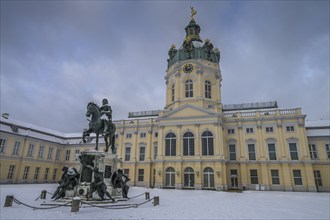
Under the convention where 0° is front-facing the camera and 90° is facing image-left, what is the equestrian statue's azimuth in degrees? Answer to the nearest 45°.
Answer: approximately 45°

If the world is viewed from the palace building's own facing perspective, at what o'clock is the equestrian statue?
The equestrian statue is roughly at 1 o'clock from the palace building.

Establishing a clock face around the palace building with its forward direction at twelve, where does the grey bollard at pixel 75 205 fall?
The grey bollard is roughly at 1 o'clock from the palace building.

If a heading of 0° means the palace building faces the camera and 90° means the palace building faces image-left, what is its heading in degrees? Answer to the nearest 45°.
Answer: approximately 0°
